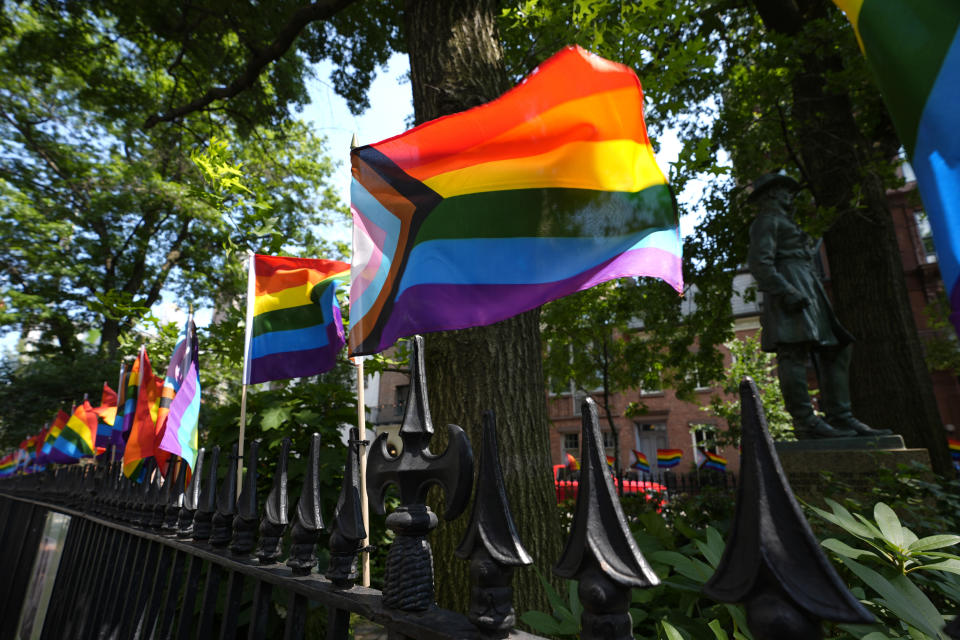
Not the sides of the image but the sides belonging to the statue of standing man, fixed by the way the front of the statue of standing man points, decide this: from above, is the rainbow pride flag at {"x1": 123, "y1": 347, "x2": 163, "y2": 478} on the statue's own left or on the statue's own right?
on the statue's own right

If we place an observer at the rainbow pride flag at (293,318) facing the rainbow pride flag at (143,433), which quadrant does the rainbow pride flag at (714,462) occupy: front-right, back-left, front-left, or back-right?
front-right

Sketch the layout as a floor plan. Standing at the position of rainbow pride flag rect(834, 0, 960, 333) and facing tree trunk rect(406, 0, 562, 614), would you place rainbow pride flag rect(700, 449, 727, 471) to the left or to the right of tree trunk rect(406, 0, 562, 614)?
right
